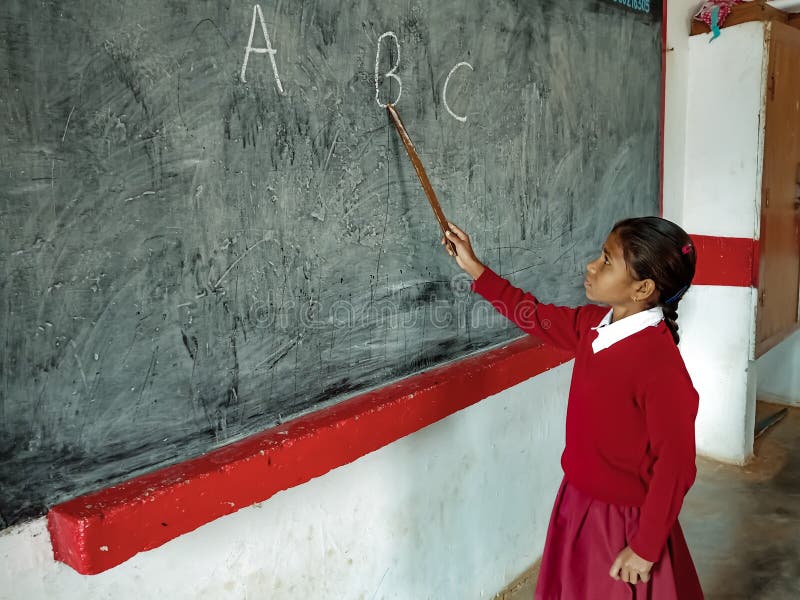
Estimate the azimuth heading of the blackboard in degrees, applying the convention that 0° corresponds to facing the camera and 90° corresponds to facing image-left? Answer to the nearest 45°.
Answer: approximately 315°

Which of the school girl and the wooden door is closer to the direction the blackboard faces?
the school girl

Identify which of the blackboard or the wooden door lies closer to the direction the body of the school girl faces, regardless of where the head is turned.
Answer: the blackboard

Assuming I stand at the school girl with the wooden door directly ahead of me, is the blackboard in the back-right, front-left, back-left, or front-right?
back-left

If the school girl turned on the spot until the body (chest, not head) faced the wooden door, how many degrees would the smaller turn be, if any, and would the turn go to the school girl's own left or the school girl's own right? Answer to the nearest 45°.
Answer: approximately 135° to the school girl's own right

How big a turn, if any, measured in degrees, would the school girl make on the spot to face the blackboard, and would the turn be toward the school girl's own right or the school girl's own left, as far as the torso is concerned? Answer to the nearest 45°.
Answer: approximately 45° to the school girl's own right

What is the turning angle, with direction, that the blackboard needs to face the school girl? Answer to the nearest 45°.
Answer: approximately 45° to its left
